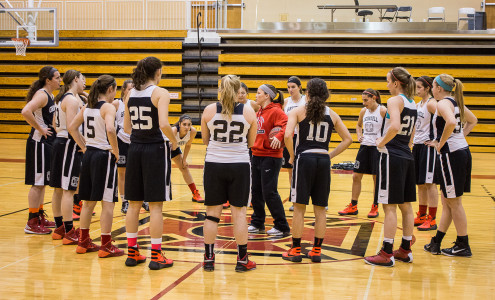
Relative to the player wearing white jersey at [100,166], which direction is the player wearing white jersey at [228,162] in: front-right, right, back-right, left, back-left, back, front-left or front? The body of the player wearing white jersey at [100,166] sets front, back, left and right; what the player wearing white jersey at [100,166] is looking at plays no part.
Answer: right

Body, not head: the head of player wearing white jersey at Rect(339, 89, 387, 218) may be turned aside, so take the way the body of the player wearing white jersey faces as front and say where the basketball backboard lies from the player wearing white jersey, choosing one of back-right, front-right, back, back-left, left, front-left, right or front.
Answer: right

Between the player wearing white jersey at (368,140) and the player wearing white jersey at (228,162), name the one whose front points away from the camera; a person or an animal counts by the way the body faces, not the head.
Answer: the player wearing white jersey at (228,162)

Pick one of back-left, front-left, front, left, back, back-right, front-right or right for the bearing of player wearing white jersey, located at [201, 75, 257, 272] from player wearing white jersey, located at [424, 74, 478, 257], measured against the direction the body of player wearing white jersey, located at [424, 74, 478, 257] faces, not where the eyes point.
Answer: left

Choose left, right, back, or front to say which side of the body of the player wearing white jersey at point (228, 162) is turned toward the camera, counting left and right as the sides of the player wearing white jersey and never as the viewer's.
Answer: back

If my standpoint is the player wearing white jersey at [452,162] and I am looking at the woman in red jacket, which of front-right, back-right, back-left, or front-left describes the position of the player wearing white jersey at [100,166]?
front-left

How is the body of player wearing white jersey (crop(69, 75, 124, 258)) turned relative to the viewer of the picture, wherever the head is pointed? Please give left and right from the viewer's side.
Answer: facing away from the viewer and to the right of the viewer

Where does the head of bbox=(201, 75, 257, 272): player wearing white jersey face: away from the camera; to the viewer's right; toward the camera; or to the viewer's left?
away from the camera

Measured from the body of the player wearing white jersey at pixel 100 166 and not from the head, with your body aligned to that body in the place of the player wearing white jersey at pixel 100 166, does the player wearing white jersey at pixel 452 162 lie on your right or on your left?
on your right

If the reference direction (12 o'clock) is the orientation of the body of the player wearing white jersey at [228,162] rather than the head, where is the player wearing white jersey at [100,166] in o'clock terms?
the player wearing white jersey at [100,166] is roughly at 10 o'clock from the player wearing white jersey at [228,162].

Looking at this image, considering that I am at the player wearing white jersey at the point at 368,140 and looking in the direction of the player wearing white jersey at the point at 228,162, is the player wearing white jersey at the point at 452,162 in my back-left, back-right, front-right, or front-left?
front-left

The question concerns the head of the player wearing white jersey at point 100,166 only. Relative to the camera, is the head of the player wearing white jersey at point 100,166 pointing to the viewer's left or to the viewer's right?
to the viewer's right

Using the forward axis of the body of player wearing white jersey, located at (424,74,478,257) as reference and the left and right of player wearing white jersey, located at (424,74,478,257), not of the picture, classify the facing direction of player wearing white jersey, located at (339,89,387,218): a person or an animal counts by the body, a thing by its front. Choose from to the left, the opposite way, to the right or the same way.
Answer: to the left

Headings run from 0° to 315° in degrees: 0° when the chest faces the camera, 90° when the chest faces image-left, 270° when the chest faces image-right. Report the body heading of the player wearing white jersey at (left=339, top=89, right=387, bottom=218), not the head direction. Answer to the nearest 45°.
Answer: approximately 45°

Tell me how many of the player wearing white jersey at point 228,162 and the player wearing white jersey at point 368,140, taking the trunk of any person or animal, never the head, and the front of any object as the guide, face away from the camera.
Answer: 1

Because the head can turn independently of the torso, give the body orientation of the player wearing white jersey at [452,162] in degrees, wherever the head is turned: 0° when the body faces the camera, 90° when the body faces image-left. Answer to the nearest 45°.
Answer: approximately 135°
